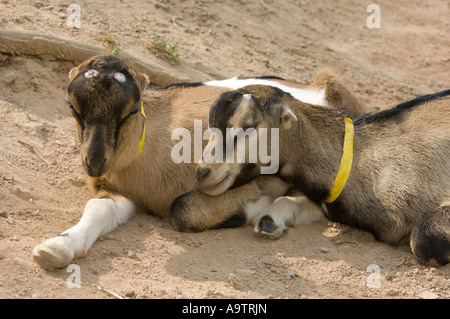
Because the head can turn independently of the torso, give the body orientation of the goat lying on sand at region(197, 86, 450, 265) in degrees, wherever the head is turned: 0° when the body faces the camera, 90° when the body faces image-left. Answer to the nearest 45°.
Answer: approximately 90°

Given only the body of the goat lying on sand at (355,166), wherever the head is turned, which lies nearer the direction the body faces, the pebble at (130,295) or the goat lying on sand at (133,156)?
the goat lying on sand

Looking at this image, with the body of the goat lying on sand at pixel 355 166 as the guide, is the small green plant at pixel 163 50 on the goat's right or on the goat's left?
on the goat's right

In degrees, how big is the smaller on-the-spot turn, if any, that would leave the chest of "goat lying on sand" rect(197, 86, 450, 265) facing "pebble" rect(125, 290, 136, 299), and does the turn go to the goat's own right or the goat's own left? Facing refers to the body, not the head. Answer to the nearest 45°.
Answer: approximately 45° to the goat's own left

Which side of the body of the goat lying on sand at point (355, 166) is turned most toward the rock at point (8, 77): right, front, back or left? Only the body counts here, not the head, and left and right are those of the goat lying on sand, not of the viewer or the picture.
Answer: front

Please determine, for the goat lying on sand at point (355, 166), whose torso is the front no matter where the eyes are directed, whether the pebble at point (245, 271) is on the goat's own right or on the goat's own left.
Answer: on the goat's own left

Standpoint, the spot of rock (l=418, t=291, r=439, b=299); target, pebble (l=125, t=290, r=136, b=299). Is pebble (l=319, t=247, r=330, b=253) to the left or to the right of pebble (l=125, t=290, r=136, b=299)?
right

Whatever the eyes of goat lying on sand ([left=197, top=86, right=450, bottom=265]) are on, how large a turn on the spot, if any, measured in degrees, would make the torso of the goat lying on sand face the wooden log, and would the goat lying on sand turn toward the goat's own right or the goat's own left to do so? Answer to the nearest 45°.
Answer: approximately 45° to the goat's own right

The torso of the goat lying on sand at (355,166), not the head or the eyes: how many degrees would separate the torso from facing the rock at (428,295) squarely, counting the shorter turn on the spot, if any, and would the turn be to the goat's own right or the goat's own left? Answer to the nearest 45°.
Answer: approximately 135° to the goat's own left

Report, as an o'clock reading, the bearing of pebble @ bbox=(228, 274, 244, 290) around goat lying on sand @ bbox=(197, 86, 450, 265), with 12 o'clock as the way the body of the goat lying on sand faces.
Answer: The pebble is roughly at 10 o'clock from the goat lying on sand.

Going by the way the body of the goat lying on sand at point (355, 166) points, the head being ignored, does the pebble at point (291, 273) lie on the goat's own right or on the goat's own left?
on the goat's own left

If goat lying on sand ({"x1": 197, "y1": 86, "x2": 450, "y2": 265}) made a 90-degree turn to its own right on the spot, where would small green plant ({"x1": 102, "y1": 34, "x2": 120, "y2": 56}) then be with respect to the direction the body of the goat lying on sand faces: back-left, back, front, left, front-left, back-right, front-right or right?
front-left
